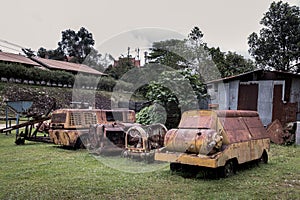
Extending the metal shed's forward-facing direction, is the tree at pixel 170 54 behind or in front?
behind

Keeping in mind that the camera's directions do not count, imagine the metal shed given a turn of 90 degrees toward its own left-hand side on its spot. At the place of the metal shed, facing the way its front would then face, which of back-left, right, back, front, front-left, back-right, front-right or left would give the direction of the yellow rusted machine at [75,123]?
back-right

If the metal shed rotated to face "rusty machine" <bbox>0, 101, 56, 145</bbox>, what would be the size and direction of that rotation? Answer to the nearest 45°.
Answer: approximately 45° to its right

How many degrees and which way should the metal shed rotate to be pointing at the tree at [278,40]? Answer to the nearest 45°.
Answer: approximately 180°

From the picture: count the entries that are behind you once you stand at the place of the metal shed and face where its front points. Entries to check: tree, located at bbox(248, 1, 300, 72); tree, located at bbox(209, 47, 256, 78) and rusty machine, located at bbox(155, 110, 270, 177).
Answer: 2

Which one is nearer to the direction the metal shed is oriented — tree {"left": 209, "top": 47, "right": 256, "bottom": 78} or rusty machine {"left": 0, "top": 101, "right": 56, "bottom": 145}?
the rusty machine

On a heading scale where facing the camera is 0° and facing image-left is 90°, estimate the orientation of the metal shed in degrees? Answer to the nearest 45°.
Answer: approximately 0°

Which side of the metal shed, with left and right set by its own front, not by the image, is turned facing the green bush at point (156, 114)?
right

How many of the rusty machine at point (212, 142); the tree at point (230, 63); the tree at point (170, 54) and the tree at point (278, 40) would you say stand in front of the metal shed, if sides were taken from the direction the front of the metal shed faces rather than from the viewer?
1

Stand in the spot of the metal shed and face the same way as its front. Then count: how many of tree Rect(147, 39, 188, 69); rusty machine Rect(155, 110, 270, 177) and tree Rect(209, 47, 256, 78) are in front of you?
1

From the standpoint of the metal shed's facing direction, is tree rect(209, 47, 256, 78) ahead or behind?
behind

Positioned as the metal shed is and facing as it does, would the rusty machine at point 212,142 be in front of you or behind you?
in front
